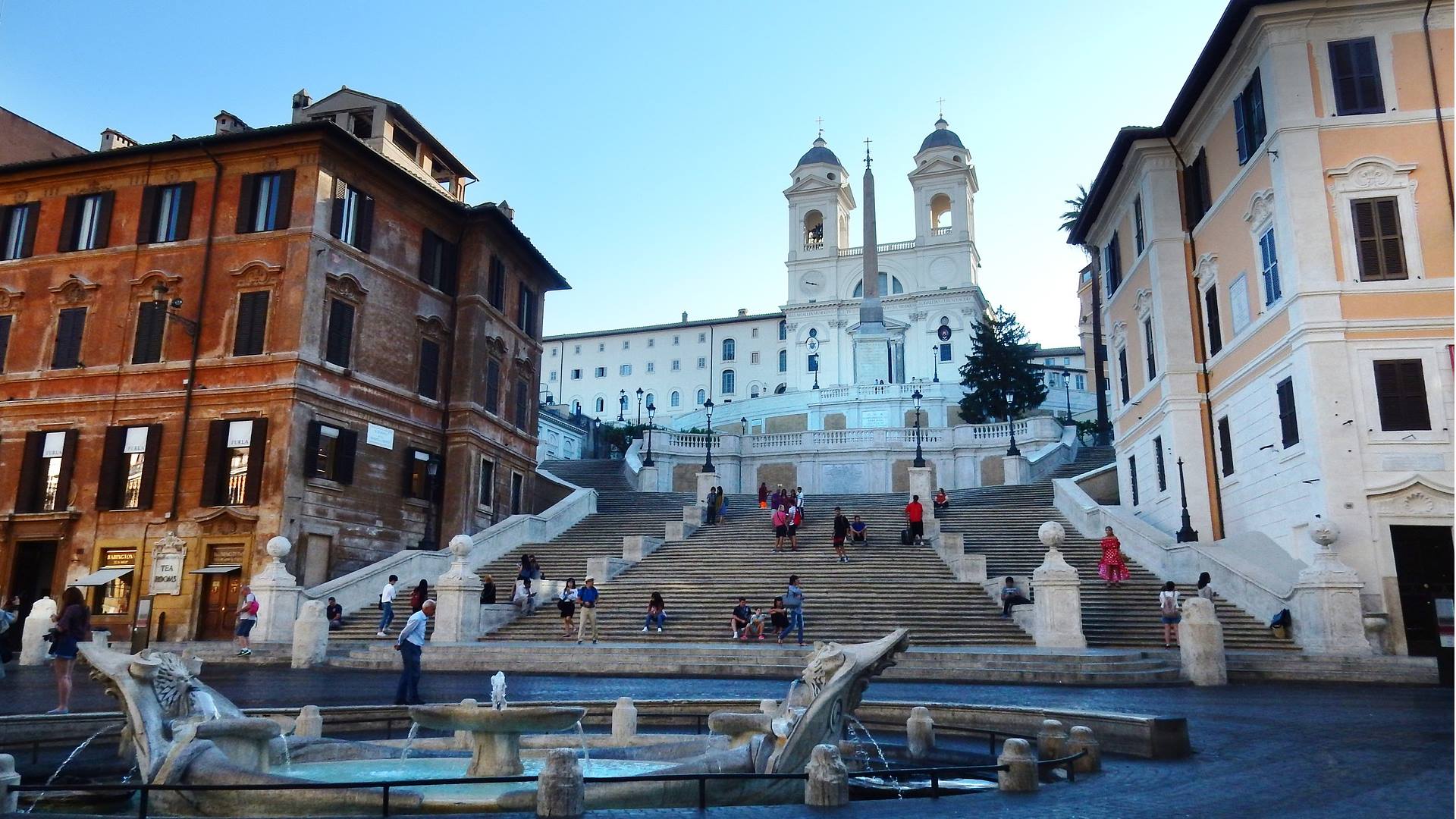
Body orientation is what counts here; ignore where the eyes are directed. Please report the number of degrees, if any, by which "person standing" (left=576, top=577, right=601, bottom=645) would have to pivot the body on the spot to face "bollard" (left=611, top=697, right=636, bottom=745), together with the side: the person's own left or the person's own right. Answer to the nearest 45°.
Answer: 0° — they already face it

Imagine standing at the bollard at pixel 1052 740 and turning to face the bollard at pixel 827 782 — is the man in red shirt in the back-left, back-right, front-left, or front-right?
back-right

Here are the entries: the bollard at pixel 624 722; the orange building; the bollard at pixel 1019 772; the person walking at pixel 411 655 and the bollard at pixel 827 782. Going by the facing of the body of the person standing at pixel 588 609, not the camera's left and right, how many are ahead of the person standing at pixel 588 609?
4

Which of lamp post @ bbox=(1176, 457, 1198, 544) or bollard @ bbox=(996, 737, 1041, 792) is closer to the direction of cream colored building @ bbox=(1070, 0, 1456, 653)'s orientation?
the bollard

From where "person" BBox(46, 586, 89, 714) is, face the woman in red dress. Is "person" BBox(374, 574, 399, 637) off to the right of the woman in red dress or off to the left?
left

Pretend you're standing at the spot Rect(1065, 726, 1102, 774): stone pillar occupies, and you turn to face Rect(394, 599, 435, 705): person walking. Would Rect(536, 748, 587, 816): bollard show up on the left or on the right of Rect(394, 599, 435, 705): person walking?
left

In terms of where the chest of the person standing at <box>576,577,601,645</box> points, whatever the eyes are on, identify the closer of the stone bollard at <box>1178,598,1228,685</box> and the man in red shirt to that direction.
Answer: the stone bollard

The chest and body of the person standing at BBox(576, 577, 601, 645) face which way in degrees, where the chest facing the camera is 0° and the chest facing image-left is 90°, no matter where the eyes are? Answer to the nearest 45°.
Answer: approximately 0°
